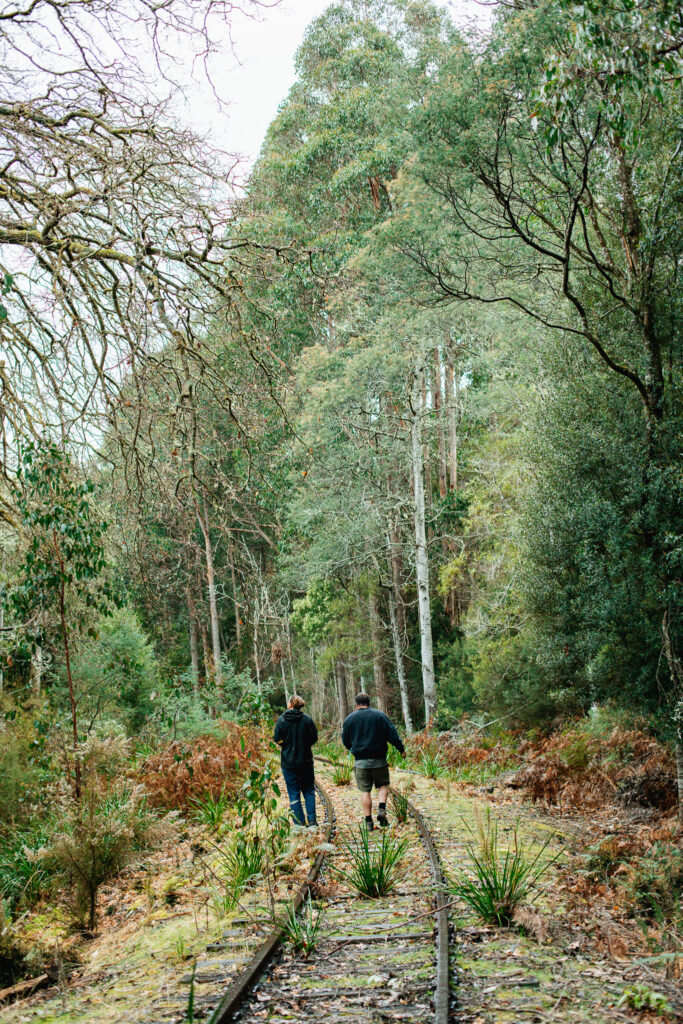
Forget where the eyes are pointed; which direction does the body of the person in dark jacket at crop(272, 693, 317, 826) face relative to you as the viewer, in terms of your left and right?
facing away from the viewer

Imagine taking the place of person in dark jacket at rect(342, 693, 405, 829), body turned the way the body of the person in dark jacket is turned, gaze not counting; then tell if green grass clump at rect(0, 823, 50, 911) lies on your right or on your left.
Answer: on your left

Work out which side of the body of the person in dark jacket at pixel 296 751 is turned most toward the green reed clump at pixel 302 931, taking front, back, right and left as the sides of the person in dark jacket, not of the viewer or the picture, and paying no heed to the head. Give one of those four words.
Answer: back

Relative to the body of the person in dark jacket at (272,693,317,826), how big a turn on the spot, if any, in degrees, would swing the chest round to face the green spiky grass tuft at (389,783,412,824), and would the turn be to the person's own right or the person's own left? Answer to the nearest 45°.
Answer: approximately 45° to the person's own right

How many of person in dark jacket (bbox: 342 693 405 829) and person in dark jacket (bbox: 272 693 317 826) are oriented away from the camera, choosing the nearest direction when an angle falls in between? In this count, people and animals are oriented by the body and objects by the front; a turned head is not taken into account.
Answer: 2

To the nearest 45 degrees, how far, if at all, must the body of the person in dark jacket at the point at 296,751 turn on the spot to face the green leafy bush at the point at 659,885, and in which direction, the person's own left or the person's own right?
approximately 135° to the person's own right

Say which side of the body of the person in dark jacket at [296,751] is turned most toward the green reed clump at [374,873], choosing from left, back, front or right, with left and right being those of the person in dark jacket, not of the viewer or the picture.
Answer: back

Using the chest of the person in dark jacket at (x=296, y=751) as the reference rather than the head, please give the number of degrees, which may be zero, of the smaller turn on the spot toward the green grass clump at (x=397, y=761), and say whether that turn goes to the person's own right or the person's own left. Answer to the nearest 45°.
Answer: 0° — they already face it

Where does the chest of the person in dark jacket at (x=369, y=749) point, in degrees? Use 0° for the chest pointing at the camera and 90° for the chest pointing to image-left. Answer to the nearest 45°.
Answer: approximately 180°

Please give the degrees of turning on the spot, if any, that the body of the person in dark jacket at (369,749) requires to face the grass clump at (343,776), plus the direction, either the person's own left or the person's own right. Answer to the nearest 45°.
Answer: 0° — they already face it

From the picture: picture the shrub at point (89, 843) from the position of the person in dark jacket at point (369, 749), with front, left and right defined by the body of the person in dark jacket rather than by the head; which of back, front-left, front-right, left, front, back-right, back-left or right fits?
back-left
